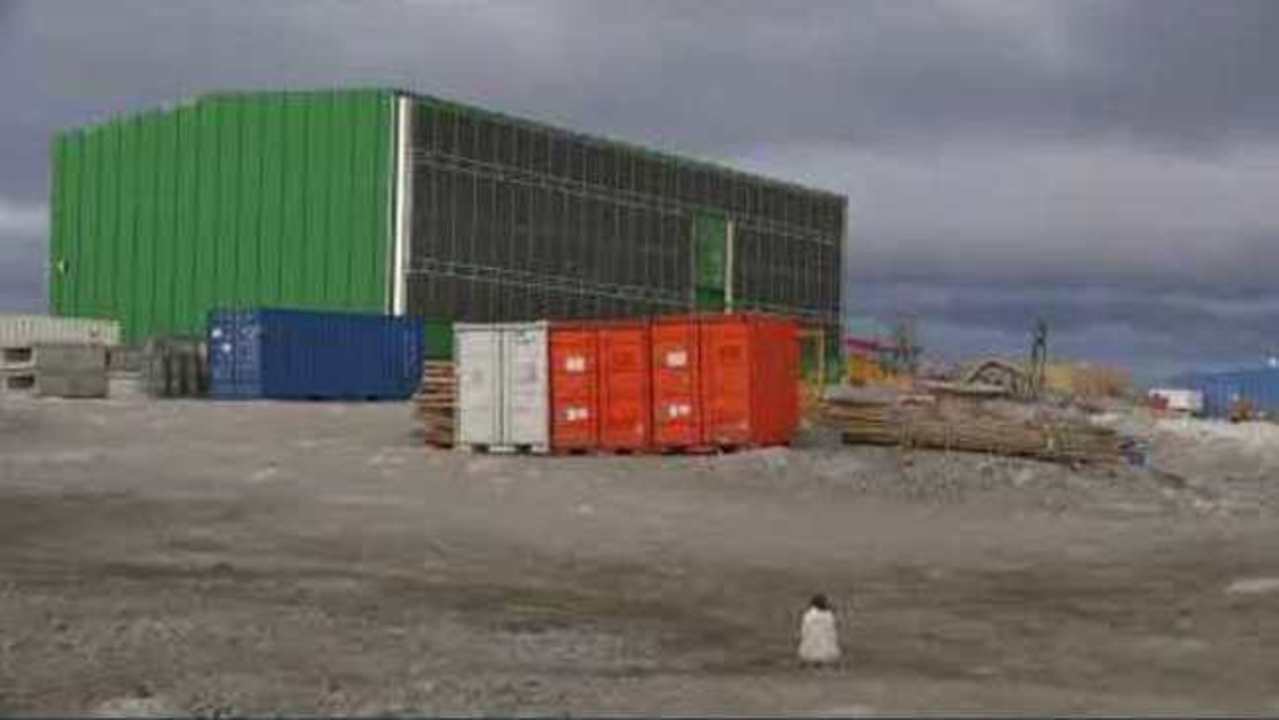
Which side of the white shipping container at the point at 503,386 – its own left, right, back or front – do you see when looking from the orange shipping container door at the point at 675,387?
left

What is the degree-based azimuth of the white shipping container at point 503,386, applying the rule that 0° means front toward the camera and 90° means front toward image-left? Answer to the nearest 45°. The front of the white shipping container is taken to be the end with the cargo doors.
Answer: approximately 0°

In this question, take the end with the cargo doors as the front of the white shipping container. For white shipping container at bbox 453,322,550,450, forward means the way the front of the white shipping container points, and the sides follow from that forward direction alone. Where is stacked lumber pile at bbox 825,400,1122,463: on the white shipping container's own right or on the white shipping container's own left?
on the white shipping container's own left

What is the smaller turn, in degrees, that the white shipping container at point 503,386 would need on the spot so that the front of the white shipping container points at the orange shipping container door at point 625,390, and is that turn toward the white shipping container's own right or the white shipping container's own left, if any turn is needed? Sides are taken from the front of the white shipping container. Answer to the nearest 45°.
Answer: approximately 90° to the white shipping container's own left

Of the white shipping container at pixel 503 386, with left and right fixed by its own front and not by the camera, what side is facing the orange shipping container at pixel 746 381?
left

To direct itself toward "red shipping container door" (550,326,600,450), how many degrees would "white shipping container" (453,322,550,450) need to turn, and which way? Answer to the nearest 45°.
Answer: approximately 90° to its left

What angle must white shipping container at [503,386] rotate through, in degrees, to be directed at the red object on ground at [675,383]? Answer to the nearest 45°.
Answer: approximately 90° to its left
